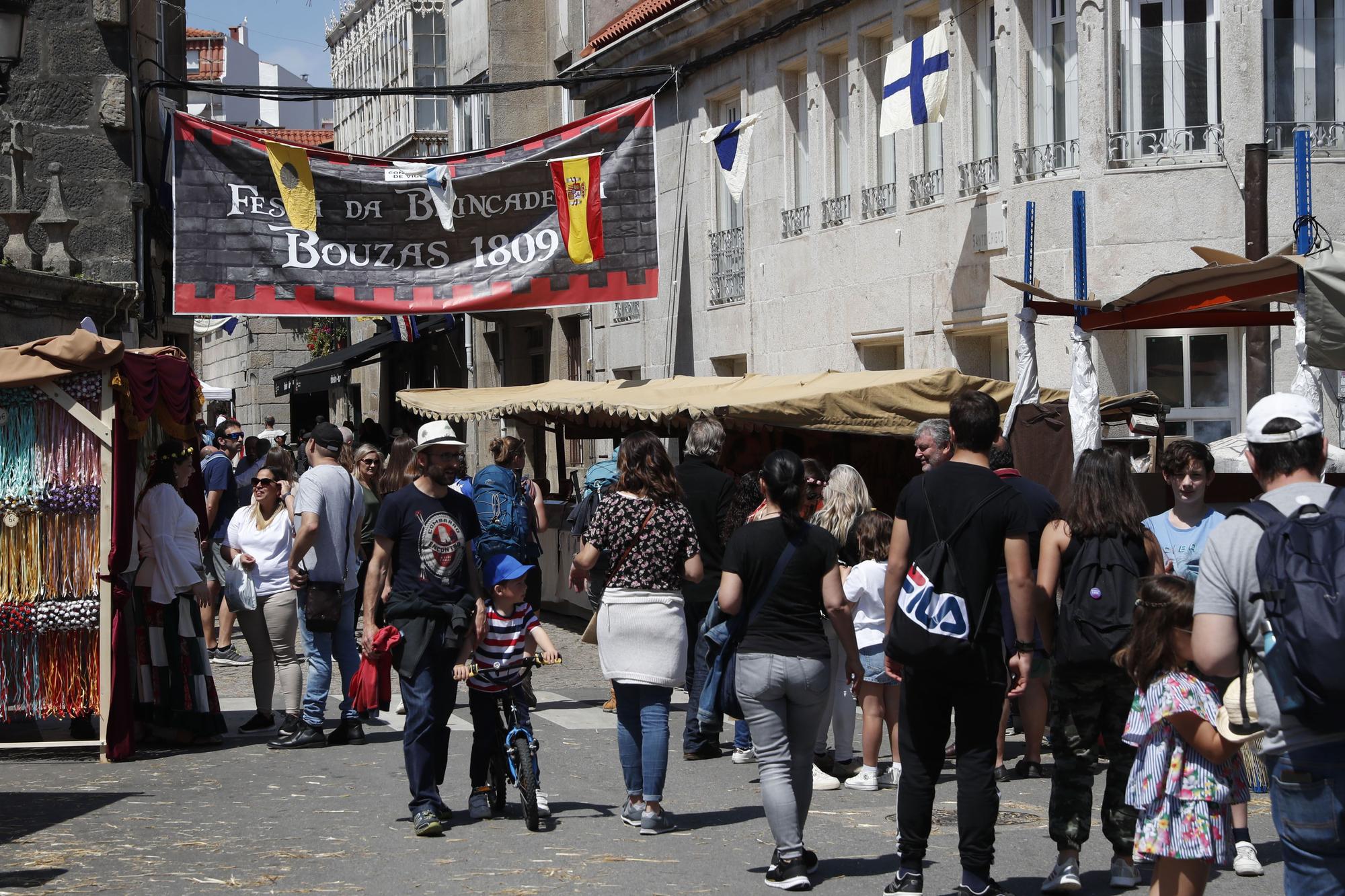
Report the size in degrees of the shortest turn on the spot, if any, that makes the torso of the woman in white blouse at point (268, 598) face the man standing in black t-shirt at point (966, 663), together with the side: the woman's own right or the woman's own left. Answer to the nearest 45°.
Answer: approximately 90° to the woman's own left

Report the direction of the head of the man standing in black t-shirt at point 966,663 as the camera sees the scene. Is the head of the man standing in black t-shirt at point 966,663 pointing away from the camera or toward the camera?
away from the camera

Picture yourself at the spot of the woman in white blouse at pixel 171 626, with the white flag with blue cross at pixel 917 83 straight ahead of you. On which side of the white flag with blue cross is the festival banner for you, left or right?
left

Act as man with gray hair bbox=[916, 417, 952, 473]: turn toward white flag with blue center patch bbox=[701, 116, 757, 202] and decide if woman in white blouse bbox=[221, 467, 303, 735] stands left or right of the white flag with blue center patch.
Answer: left

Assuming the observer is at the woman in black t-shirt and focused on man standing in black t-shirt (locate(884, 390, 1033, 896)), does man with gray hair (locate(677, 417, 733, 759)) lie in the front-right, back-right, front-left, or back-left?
back-left

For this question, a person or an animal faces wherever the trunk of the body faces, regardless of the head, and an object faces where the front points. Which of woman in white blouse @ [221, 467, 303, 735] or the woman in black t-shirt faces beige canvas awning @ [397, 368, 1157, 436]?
the woman in black t-shirt

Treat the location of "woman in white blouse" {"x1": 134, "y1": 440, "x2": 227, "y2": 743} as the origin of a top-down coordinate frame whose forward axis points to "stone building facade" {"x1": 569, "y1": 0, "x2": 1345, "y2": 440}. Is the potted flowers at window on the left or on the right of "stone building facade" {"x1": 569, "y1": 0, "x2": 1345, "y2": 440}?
left

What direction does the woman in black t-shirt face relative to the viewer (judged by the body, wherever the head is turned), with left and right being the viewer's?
facing away from the viewer

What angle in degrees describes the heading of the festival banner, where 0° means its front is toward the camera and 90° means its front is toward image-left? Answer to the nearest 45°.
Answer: approximately 0°

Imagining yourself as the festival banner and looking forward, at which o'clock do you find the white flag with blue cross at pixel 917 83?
The white flag with blue cross is roughly at 10 o'clock from the festival banner.

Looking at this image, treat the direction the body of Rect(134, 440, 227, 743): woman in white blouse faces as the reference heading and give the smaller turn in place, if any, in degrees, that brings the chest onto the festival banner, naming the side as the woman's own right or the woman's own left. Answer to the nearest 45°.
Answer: approximately 90° to the woman's own left
